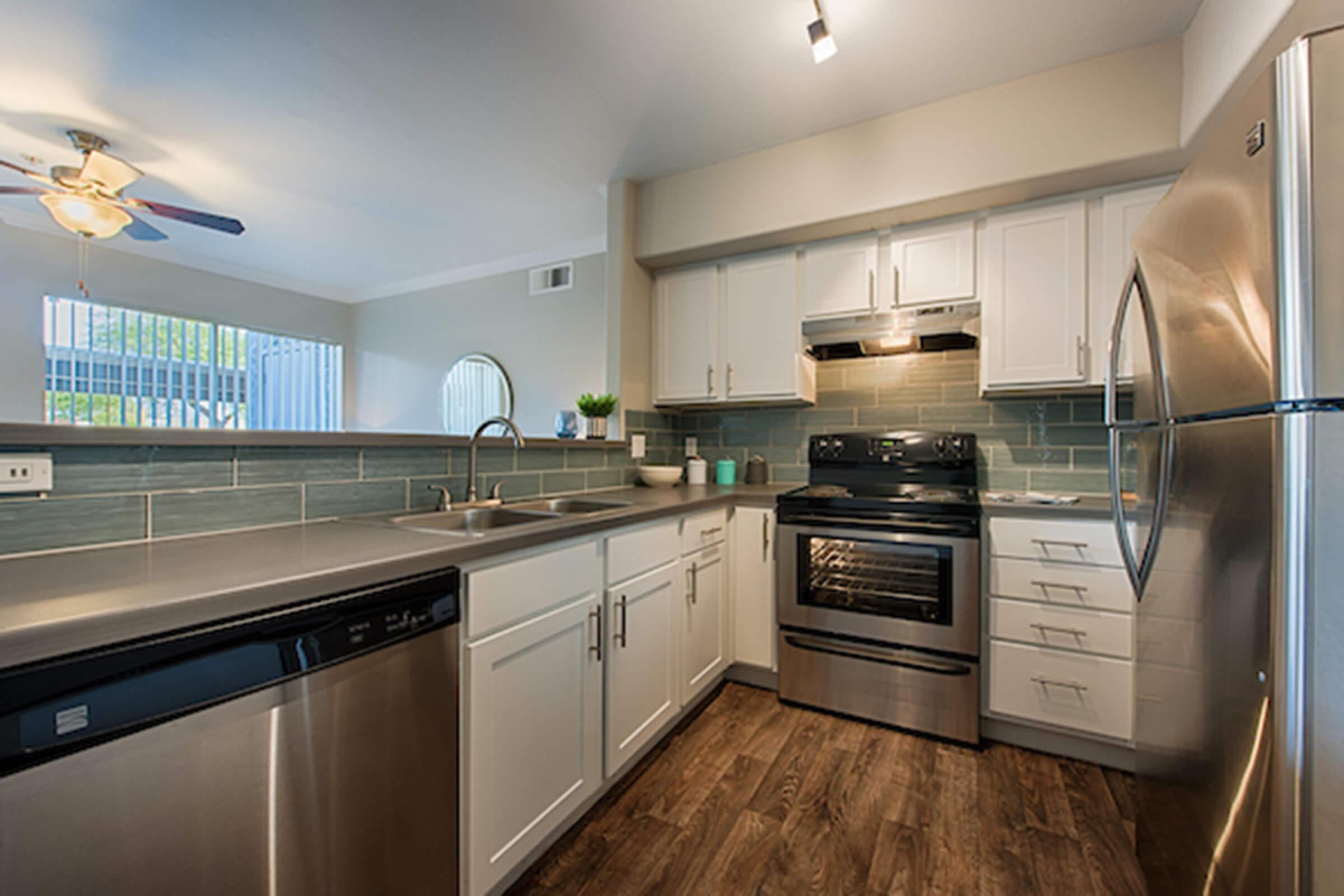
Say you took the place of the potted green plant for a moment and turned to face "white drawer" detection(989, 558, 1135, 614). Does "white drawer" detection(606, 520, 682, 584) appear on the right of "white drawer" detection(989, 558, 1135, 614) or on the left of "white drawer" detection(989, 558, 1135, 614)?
right

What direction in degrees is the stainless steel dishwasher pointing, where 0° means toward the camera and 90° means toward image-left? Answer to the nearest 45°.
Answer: approximately 315°

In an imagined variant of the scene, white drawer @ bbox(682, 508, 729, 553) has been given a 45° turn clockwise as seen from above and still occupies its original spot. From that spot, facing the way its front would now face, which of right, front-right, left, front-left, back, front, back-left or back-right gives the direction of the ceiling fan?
right

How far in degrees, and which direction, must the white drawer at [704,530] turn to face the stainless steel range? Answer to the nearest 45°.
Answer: approximately 45° to its left

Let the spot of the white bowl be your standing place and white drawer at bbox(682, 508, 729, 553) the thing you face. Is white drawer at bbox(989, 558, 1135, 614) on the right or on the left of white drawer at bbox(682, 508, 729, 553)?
left

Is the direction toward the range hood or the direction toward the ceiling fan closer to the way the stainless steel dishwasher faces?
the range hood

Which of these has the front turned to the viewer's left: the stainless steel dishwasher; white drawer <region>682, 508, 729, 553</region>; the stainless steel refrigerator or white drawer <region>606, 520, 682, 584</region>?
the stainless steel refrigerator

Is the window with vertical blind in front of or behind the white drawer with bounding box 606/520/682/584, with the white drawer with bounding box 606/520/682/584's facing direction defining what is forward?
behind

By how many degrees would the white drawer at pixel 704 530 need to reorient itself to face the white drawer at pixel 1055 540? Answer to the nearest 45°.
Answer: approximately 45° to its left

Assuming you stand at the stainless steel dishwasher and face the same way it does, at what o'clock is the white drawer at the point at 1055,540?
The white drawer is roughly at 11 o'clock from the stainless steel dishwasher.

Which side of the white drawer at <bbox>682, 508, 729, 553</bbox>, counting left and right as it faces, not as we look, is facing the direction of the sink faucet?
right

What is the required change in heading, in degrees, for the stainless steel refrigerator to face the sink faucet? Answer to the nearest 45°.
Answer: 0° — it already faces it

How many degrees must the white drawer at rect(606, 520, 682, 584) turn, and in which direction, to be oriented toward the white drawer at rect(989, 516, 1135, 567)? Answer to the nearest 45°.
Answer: approximately 45° to its left

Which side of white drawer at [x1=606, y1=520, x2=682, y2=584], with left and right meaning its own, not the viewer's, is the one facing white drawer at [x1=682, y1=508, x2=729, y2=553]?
left

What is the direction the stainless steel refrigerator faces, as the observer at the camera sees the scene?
facing to the left of the viewer
